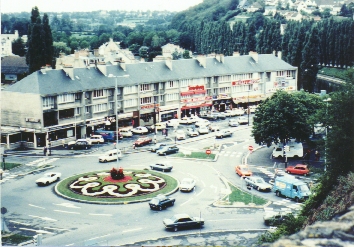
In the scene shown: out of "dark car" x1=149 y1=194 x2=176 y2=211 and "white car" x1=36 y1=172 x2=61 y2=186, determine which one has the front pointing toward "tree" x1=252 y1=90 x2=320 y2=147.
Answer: the dark car

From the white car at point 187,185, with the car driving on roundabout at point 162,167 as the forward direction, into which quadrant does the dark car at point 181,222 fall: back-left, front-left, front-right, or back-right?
back-left

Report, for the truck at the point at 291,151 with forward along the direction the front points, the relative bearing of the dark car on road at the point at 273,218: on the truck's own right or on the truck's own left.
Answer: on the truck's own left

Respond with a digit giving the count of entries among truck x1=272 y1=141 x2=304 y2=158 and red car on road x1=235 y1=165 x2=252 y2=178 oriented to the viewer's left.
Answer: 1

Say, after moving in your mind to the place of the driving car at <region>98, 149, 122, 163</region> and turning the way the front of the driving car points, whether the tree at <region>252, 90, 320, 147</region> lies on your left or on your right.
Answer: on your left

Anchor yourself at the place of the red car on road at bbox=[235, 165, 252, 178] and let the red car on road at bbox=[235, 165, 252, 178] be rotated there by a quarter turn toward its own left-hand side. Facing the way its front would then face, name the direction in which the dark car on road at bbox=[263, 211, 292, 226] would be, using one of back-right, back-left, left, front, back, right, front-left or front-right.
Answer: back-right

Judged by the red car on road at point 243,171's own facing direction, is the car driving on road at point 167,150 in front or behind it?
behind

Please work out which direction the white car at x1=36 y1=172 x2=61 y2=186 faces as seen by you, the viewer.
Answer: facing the viewer and to the left of the viewer

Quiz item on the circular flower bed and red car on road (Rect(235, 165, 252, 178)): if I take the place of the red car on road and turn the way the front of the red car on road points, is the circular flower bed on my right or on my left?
on my right

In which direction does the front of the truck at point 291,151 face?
to the viewer's left
